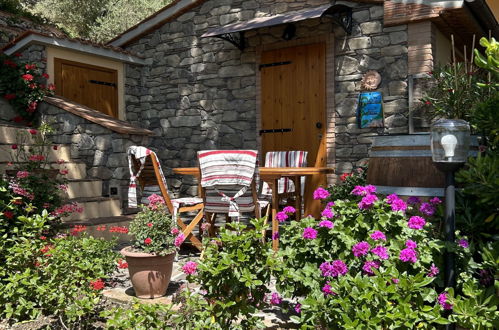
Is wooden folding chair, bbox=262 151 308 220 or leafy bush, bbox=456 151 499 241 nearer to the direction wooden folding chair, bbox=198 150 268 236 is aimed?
the wooden folding chair

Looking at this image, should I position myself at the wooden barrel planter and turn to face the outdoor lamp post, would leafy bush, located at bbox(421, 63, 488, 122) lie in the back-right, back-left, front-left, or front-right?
back-left

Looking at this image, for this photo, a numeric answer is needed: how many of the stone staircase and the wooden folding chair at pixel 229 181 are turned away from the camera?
1

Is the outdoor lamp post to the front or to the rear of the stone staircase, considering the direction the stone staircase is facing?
to the front

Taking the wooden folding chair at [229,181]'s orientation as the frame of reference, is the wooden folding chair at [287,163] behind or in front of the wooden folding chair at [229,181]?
in front

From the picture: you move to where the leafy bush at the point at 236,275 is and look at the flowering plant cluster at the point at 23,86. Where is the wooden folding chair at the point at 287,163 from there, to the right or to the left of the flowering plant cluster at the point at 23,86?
right

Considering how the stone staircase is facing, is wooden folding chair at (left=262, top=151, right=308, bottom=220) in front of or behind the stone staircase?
in front

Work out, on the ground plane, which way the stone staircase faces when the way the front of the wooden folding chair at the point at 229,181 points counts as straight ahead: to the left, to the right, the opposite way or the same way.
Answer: to the right

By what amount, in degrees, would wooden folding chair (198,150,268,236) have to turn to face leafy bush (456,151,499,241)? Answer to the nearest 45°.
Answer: approximately 135° to its right

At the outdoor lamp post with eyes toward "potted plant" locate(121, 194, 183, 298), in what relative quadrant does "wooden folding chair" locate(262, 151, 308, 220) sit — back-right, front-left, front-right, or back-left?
front-right

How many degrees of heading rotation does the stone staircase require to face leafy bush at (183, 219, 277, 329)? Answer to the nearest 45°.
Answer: approximately 45° to its right

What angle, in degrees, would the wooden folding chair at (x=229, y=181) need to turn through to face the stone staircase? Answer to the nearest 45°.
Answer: approximately 45° to its left

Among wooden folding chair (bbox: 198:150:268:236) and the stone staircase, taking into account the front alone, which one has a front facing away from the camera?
the wooden folding chair

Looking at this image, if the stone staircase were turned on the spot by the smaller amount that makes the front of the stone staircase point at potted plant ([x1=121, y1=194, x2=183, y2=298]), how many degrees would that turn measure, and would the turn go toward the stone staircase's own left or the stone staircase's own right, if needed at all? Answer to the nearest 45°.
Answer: approximately 45° to the stone staircase's own right

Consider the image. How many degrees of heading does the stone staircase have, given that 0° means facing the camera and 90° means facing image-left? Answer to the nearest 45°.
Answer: approximately 315°

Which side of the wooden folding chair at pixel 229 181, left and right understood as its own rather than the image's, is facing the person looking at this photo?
back

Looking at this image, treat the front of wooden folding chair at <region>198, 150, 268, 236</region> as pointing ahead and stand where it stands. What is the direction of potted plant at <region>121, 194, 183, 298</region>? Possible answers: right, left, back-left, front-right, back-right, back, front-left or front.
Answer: back-left

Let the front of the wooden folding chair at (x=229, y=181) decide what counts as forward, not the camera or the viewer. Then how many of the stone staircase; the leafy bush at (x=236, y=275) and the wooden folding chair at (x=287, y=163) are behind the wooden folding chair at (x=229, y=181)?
1

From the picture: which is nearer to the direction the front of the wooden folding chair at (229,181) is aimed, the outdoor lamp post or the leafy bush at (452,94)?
the leafy bush
